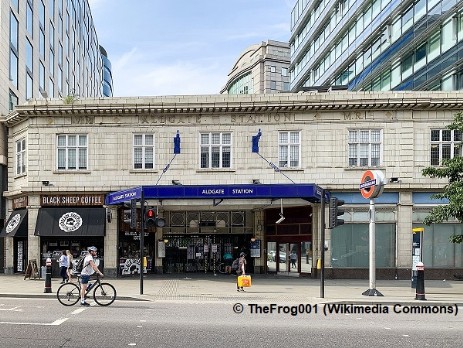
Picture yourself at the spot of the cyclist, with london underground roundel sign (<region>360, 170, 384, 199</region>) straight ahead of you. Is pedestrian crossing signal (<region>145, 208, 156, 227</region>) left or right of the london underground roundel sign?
left

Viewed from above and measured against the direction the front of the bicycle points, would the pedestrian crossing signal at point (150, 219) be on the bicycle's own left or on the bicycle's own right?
on the bicycle's own left

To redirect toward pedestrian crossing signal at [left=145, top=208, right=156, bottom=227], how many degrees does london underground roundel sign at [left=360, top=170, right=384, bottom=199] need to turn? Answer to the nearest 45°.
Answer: approximately 45° to its right

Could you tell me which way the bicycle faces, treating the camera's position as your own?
facing to the right of the viewer

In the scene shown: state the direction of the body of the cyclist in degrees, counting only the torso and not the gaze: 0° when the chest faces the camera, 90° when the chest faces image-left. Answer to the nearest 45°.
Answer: approximately 270°

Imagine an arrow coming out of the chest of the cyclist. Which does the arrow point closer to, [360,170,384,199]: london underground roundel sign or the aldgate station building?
the london underground roundel sign

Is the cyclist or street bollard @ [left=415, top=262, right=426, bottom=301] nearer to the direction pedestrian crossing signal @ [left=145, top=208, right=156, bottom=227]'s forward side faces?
the cyclist

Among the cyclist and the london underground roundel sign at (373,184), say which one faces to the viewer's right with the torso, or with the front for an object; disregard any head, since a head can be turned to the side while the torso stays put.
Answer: the cyclist

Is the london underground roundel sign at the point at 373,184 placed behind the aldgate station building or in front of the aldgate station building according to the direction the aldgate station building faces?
in front

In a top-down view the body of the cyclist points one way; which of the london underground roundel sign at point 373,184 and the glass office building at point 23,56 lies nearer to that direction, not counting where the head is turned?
the london underground roundel sign
